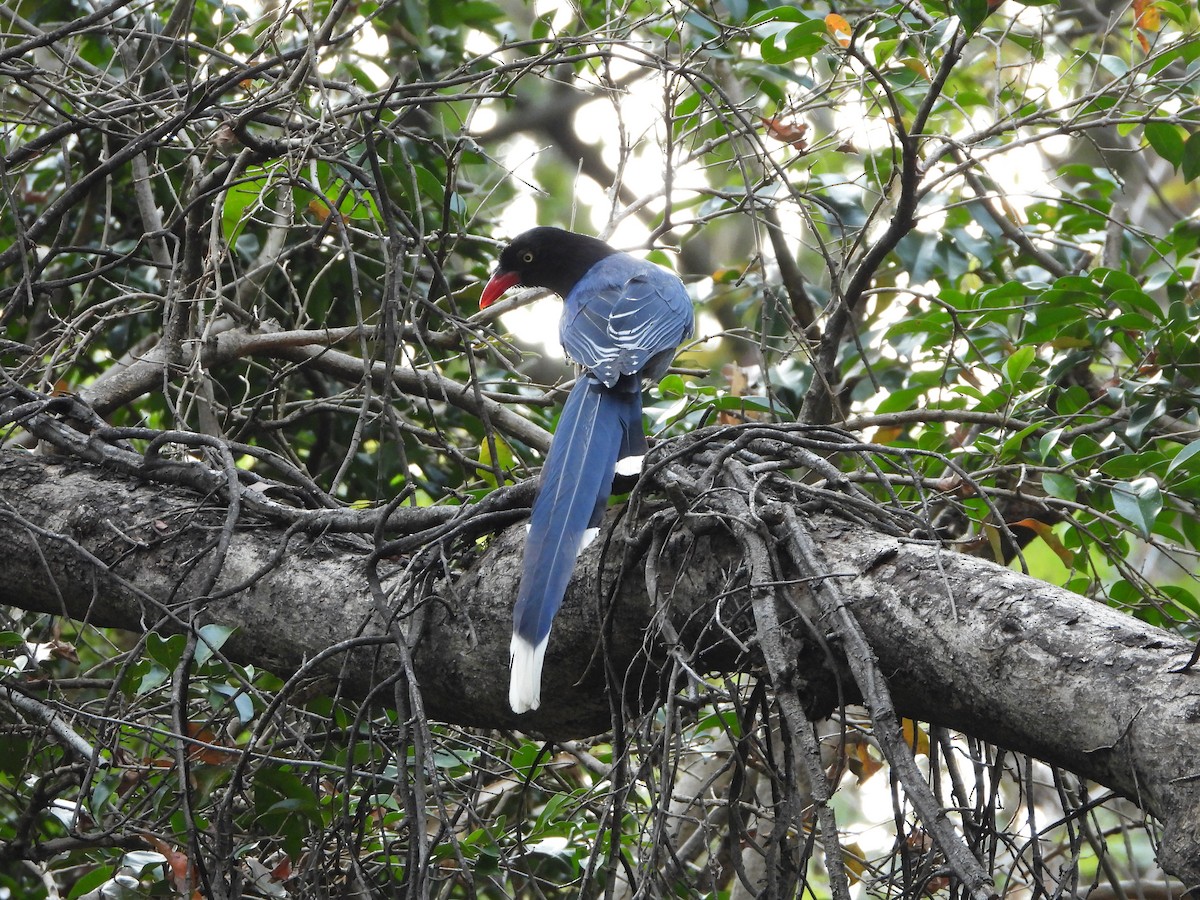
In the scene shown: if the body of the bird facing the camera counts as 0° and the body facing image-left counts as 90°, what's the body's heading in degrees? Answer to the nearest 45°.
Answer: approximately 180°

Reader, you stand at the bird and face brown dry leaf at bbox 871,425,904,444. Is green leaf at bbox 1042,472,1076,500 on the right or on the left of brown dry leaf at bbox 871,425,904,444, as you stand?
right

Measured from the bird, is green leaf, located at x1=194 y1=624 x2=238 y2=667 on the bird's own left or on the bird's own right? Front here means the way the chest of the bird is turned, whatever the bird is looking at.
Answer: on the bird's own left

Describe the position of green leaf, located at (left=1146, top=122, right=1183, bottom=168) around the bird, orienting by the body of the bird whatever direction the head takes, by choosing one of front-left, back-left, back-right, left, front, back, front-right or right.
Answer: right
